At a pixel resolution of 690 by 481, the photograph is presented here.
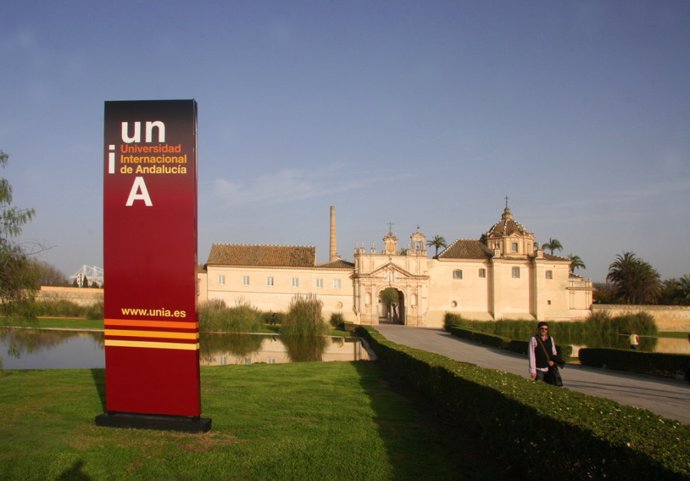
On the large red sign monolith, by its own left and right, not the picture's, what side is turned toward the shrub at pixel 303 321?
back

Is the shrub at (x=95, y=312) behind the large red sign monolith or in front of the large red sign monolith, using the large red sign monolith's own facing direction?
behind

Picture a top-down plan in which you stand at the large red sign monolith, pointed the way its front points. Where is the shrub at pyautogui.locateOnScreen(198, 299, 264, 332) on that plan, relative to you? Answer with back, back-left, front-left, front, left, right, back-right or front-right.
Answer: back

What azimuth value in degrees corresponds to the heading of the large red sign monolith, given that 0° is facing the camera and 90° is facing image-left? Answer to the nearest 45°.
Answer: approximately 0°

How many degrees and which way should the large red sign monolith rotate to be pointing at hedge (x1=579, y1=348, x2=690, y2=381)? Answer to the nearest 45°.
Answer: approximately 135° to its left

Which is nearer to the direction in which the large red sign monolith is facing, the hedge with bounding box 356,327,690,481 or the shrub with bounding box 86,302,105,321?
the hedge
